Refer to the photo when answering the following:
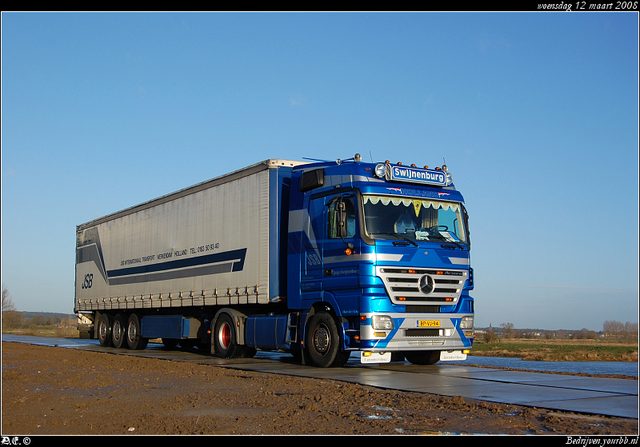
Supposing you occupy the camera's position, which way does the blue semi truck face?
facing the viewer and to the right of the viewer
